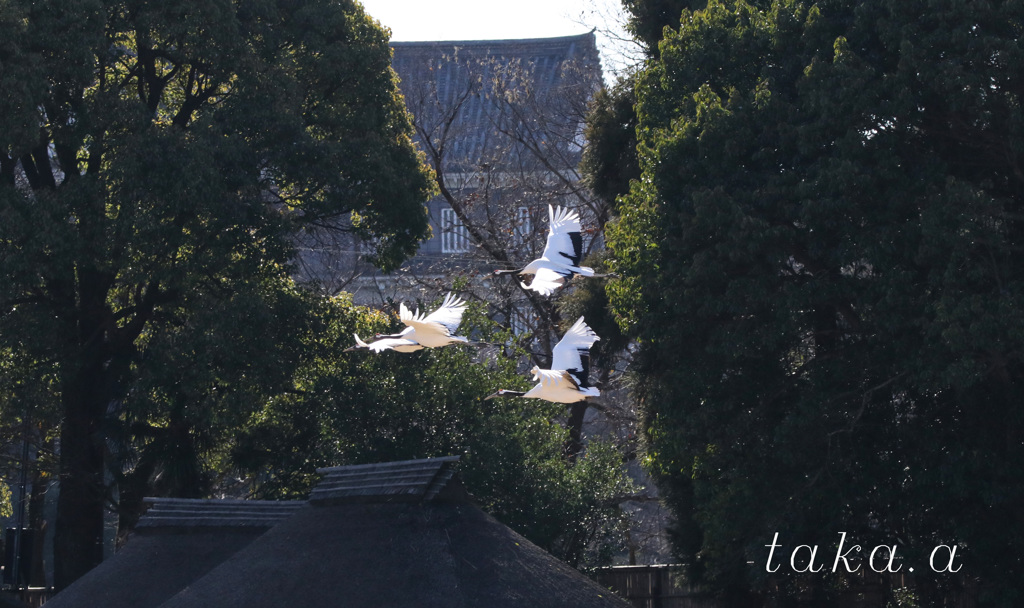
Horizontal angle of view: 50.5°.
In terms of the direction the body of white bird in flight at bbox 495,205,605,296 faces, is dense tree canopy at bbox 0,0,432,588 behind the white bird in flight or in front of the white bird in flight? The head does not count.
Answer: in front

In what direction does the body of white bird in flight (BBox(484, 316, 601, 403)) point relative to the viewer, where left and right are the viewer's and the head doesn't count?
facing to the left of the viewer

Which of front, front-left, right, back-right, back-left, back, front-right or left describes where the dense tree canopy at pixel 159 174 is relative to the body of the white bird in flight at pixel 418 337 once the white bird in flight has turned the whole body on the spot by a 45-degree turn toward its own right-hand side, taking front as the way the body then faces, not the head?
front

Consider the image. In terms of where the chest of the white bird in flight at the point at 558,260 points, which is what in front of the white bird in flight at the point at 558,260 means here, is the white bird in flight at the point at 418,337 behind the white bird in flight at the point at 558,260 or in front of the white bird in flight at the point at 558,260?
in front

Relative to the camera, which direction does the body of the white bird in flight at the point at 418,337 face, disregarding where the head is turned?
to the viewer's left

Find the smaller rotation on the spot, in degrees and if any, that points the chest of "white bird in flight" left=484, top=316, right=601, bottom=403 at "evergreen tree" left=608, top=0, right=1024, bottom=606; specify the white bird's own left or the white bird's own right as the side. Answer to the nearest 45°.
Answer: approximately 180°

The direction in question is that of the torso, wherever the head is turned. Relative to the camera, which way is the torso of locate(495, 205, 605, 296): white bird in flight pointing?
to the viewer's left

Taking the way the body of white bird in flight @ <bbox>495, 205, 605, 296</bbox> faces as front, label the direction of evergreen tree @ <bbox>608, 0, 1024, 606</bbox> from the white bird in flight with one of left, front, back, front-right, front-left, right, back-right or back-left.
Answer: back

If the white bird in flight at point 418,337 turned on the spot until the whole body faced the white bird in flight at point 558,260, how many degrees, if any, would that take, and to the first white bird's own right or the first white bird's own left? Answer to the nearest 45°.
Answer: approximately 135° to the first white bird's own right

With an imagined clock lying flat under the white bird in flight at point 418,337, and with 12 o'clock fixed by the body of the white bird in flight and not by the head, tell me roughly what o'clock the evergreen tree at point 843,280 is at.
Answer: The evergreen tree is roughly at 6 o'clock from the white bird in flight.

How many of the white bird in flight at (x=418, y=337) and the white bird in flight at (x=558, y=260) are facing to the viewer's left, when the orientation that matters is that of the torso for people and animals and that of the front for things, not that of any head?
2
